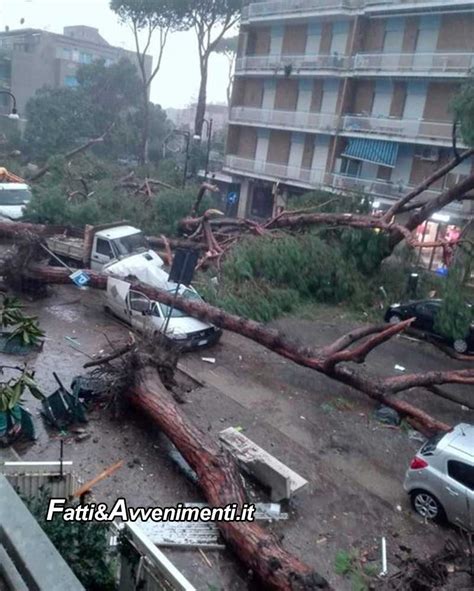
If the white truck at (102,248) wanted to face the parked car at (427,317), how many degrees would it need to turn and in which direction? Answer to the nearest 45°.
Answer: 0° — it already faces it

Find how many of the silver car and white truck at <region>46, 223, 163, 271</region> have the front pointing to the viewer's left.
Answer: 0

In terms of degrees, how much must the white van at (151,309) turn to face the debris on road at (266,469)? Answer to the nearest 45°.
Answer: approximately 45° to its right

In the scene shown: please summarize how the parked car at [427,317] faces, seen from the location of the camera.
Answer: facing away from the viewer and to the left of the viewer

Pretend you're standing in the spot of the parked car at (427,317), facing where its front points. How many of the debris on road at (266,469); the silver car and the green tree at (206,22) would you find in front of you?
1

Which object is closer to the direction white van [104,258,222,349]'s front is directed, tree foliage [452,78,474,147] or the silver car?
the silver car

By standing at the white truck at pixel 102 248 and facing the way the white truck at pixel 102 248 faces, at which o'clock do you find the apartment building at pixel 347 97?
The apartment building is roughly at 9 o'clock from the white truck.

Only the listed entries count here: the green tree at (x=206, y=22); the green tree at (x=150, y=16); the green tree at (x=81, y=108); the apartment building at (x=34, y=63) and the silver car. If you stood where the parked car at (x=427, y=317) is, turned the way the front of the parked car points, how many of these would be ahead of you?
4

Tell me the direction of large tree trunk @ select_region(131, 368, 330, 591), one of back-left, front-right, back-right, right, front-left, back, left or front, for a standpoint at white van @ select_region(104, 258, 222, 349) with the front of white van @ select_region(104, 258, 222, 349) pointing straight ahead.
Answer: front-right

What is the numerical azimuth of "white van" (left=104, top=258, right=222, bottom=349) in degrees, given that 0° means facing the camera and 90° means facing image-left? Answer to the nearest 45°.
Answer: approximately 315°
